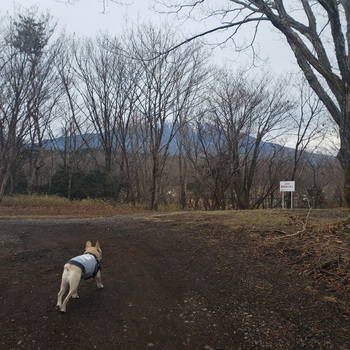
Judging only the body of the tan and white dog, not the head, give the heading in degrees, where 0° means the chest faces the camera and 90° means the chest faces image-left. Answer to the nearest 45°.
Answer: approximately 225°
